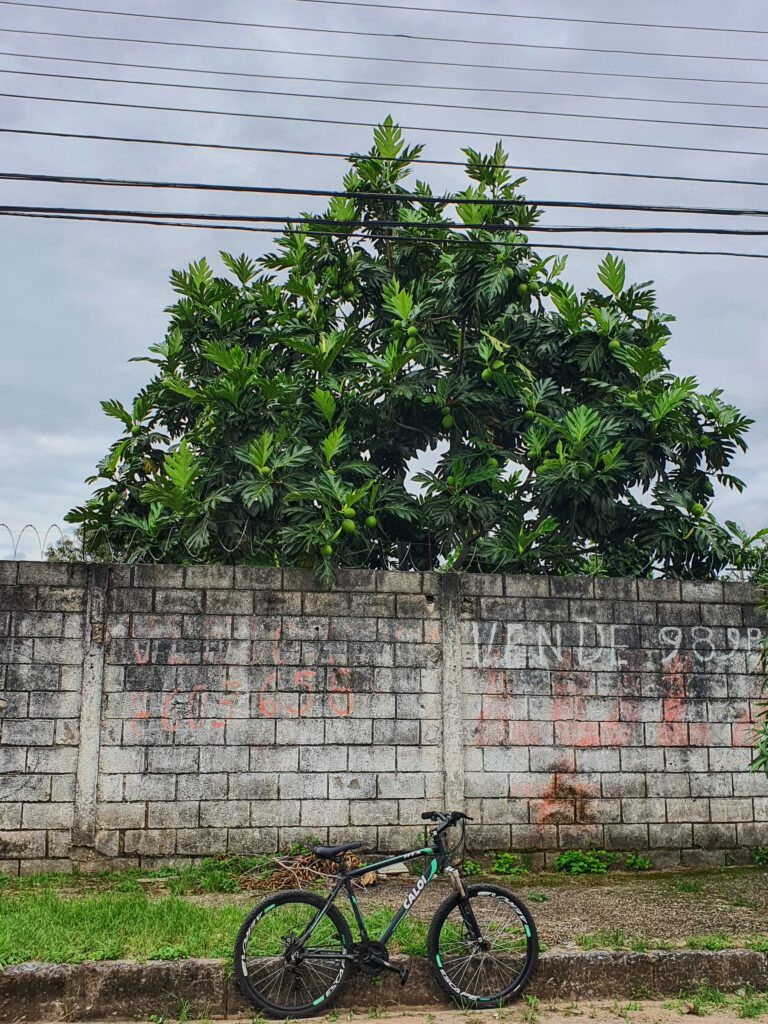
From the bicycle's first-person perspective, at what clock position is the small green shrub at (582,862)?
The small green shrub is roughly at 10 o'clock from the bicycle.

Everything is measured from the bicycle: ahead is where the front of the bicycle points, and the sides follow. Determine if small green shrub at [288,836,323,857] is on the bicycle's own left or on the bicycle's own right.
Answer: on the bicycle's own left

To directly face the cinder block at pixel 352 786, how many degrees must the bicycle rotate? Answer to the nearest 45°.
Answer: approximately 90° to its left

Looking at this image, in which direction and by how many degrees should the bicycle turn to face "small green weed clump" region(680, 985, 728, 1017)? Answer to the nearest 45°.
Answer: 0° — it already faces it

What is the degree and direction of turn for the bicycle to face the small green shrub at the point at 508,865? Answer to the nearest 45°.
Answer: approximately 90° to its left

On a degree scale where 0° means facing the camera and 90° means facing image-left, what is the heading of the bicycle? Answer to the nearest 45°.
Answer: approximately 270°

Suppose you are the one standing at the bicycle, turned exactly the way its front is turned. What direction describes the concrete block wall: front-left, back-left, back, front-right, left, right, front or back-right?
left

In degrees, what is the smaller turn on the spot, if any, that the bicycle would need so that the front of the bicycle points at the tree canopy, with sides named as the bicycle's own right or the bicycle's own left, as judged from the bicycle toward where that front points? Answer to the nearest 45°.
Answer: approximately 90° to the bicycle's own left

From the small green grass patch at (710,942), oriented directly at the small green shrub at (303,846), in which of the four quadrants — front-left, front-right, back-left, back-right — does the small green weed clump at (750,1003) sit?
back-left

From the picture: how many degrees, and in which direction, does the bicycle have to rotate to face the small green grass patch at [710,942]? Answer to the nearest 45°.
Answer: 0° — it already faces it

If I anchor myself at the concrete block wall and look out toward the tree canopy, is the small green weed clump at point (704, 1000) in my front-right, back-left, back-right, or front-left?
back-right

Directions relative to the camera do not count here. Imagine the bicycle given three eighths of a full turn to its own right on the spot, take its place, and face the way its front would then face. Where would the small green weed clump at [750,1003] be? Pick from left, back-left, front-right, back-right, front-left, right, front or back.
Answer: back-left

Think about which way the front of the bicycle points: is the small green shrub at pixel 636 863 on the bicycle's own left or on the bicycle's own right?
on the bicycle's own left
